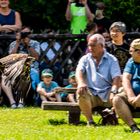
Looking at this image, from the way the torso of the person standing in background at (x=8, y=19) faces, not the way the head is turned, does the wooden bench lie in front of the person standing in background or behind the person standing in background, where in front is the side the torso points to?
in front

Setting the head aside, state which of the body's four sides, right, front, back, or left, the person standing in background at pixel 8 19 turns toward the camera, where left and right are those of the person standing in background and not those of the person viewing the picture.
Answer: front

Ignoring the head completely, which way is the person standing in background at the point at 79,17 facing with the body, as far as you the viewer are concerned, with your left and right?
facing the viewer

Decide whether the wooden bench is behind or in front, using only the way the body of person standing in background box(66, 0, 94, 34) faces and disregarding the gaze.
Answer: in front

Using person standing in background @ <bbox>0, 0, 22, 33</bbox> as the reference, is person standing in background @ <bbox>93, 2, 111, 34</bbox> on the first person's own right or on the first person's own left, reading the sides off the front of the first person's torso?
on the first person's own left

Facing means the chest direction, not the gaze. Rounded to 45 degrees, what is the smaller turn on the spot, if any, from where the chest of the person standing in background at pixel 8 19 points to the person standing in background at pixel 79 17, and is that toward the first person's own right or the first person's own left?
approximately 90° to the first person's own left

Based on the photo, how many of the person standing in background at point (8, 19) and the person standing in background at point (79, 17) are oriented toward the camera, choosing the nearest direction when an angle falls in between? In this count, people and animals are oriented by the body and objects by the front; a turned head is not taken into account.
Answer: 2

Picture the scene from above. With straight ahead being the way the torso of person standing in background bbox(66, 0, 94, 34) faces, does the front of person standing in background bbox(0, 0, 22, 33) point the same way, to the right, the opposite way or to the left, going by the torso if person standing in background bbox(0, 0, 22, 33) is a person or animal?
the same way

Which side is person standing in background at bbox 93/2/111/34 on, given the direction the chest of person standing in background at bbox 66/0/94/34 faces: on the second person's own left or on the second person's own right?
on the second person's own left

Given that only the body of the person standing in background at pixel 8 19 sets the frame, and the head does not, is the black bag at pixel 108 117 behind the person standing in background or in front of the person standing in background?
in front
